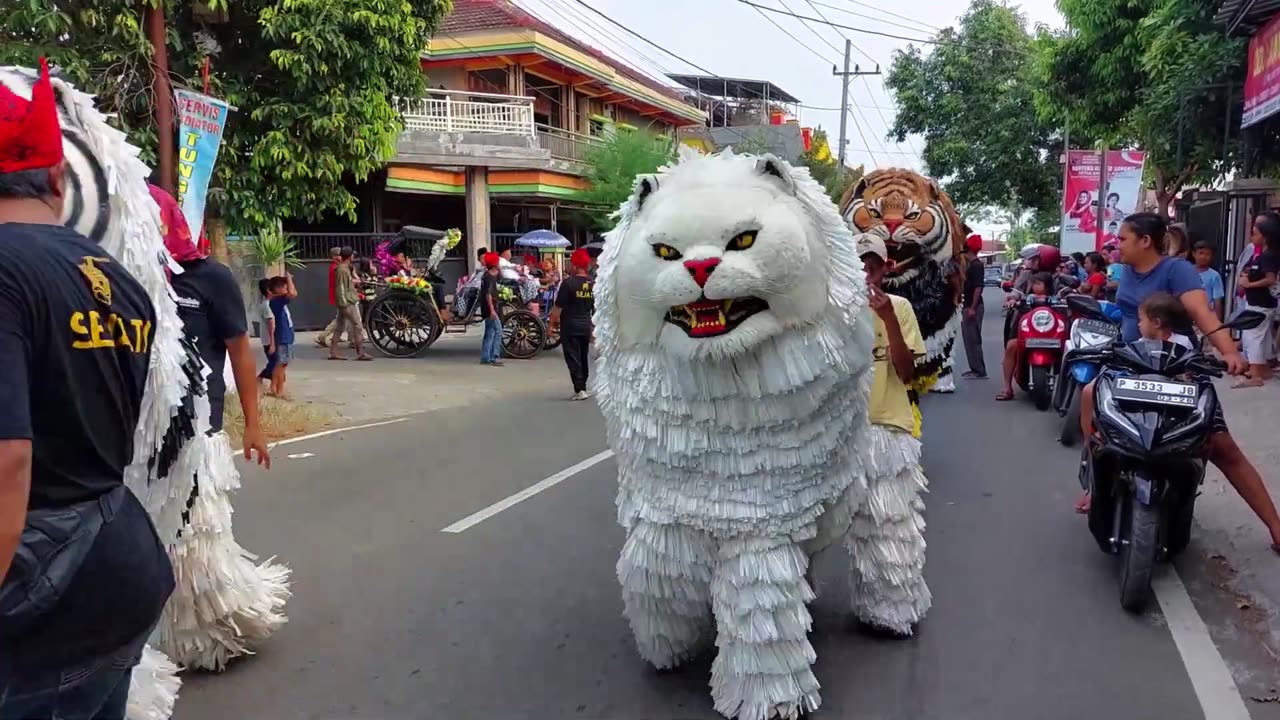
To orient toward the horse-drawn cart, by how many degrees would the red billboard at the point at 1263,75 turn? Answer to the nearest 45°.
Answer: approximately 45° to its right

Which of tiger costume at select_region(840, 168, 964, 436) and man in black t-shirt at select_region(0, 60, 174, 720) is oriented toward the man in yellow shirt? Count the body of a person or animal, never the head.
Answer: the tiger costume

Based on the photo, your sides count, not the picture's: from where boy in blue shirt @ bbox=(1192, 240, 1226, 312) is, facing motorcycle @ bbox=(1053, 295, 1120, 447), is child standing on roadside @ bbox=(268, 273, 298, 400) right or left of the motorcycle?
right

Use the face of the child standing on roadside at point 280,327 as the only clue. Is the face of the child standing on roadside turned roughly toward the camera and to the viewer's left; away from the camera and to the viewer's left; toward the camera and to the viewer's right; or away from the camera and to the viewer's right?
toward the camera and to the viewer's right

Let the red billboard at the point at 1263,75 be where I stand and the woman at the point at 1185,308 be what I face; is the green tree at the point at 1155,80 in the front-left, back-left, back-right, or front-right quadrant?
back-right

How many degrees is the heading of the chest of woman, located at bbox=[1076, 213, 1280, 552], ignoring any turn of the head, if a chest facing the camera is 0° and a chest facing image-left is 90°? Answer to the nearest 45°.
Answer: approximately 45°

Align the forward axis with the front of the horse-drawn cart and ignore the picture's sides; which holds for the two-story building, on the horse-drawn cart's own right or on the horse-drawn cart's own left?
on the horse-drawn cart's own left

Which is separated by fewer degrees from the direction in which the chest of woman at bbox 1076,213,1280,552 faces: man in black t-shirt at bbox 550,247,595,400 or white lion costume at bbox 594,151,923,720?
the white lion costume

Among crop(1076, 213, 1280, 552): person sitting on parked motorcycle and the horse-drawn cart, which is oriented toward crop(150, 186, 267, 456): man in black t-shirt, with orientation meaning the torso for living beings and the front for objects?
the person sitting on parked motorcycle

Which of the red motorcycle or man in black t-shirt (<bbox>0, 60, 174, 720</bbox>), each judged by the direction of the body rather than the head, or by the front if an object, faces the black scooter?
the red motorcycle

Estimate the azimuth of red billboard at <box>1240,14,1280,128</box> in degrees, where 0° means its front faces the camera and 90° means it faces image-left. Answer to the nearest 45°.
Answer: approximately 45°

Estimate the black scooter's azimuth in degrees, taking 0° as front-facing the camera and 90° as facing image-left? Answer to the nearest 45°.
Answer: approximately 0°
